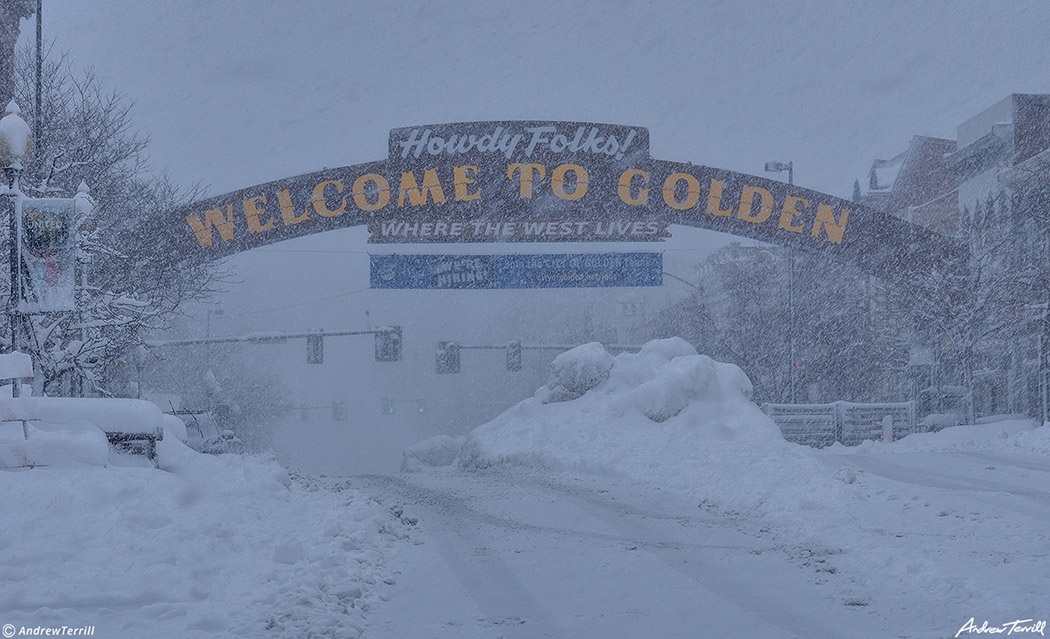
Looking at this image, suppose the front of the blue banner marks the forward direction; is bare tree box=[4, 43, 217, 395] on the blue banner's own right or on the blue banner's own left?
on the blue banner's own right

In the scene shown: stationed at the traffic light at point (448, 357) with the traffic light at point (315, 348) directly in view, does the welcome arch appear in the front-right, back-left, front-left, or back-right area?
back-left

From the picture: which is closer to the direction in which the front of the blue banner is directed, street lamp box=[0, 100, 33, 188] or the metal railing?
the street lamp

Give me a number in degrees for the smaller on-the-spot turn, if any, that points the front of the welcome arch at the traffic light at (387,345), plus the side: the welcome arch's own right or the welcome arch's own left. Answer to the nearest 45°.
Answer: approximately 135° to the welcome arch's own right

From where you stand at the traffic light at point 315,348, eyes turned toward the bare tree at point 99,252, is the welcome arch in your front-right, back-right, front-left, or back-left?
front-left

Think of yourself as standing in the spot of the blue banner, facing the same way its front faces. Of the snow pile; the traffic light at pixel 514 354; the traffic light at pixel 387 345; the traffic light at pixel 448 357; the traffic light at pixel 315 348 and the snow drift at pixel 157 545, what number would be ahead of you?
2

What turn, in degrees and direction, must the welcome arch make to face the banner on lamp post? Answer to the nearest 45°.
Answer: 0° — it already faces it

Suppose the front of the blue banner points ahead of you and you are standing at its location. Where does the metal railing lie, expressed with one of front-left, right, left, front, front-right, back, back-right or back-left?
left

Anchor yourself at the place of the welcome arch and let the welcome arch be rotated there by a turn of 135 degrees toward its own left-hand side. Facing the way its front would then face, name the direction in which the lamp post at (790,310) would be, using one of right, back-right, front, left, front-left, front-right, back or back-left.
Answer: front

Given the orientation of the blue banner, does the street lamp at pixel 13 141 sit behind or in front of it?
in front

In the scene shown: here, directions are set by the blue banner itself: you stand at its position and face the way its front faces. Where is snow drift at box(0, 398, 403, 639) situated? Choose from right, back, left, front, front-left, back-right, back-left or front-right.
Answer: front

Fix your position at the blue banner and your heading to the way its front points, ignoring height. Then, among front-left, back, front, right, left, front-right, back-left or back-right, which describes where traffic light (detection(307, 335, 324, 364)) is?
back-right

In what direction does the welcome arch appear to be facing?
toward the camera

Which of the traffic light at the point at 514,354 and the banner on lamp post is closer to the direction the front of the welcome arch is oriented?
the banner on lamp post

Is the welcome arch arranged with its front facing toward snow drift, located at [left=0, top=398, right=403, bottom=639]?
yes

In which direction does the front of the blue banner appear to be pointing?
toward the camera
